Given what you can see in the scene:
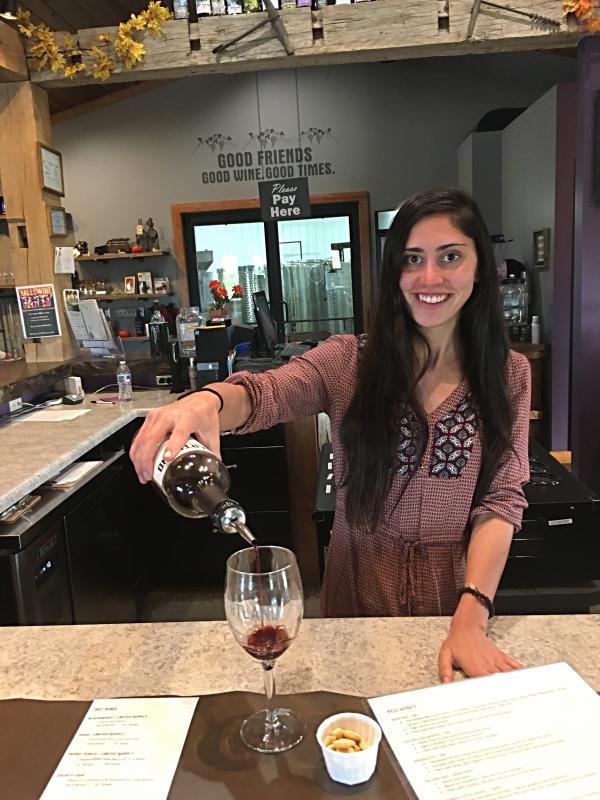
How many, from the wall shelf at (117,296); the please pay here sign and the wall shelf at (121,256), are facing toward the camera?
3

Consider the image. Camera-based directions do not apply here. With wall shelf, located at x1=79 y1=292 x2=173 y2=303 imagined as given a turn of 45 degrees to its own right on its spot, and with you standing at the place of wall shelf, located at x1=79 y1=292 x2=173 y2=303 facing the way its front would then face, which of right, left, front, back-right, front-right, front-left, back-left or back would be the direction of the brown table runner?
front-left

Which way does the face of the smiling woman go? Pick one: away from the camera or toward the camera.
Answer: toward the camera

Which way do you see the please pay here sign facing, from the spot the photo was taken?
facing the viewer

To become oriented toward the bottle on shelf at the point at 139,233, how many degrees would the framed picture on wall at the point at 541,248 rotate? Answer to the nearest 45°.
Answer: approximately 45° to its right

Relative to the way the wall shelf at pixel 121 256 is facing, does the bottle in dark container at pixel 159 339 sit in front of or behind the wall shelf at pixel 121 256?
in front

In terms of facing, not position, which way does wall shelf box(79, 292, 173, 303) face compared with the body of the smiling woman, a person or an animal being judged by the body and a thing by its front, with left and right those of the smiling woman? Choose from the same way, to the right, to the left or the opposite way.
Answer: the same way

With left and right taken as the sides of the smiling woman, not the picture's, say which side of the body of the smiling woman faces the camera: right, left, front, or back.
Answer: front

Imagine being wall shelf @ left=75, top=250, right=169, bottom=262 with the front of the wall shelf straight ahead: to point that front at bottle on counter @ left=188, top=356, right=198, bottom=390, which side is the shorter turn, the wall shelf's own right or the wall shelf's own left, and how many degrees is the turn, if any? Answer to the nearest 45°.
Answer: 0° — it already faces it

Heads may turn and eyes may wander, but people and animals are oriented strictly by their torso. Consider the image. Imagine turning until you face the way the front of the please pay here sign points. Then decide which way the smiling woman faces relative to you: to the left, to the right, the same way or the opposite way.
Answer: the same way

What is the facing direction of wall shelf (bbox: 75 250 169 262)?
toward the camera

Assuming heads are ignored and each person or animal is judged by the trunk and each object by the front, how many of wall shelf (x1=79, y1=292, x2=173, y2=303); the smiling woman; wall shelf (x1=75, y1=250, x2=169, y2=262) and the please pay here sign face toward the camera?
4

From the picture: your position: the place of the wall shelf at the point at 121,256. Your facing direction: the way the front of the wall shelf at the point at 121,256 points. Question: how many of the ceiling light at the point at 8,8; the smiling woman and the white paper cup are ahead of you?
3

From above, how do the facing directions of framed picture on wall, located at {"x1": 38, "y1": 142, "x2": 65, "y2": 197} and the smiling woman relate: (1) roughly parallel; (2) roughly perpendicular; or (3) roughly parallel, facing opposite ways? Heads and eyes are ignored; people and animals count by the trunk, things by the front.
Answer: roughly perpendicular

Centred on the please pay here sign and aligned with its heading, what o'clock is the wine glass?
The wine glass is roughly at 12 o'clock from the please pay here sign.

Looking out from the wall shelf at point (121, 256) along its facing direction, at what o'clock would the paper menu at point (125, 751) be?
The paper menu is roughly at 12 o'clock from the wall shelf.
